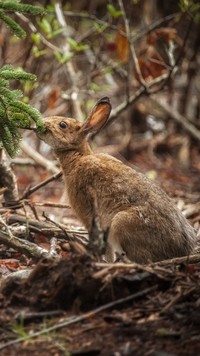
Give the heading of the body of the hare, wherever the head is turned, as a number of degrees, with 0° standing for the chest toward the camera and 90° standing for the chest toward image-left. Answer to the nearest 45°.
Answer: approximately 90°

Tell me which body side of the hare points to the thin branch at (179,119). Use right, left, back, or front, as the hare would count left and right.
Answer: right

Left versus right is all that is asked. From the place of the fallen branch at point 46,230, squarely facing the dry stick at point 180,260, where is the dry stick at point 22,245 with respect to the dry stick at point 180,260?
right

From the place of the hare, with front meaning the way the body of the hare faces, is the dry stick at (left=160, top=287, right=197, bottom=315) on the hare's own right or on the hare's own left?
on the hare's own left

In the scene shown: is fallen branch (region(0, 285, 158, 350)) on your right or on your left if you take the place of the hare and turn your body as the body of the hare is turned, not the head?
on your left

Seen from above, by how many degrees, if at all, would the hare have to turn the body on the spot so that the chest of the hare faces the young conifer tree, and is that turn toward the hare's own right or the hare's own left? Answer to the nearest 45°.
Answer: approximately 45° to the hare's own left
